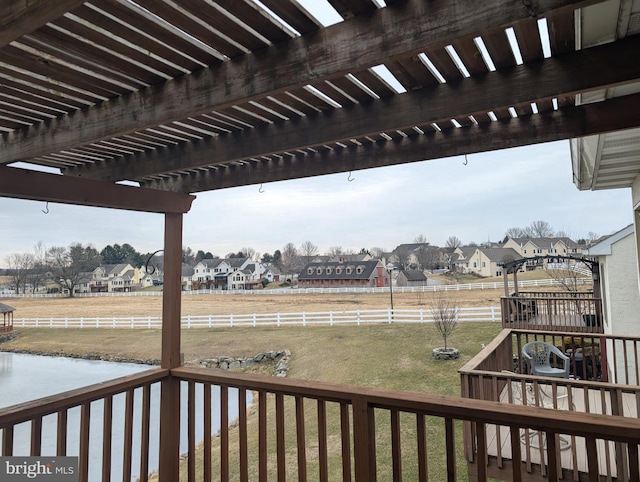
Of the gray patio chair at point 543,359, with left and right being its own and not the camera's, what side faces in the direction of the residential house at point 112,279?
back

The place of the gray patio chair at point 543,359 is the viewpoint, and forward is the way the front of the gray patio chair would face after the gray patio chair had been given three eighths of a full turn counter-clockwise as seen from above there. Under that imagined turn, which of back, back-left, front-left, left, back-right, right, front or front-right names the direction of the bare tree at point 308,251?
front-left

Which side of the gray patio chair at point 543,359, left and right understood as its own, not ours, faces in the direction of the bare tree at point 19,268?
right

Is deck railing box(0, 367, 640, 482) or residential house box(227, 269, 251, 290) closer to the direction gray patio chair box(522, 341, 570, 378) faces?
the deck railing

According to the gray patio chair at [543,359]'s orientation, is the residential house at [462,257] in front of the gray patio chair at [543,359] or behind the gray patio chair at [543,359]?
behind

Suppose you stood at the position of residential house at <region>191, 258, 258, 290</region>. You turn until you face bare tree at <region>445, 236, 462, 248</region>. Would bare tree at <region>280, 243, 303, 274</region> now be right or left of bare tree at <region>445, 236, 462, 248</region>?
left
